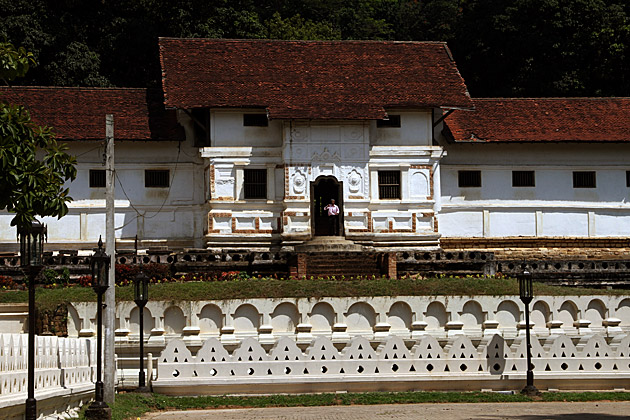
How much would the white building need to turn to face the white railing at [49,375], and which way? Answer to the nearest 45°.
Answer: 0° — it already faces it

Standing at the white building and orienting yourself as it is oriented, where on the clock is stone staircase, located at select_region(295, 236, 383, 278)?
The stone staircase is roughly at 12 o'clock from the white building.

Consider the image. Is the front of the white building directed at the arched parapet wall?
yes

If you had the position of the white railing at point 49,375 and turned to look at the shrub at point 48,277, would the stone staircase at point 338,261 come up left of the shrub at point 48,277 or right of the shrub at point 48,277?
right

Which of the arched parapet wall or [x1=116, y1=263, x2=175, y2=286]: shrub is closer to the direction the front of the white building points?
the arched parapet wall

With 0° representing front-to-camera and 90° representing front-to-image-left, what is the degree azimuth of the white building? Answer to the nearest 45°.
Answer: approximately 0°

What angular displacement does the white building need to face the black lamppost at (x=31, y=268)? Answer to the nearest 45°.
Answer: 0° — it already faces it

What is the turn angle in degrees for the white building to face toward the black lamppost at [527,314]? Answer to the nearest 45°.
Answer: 0° — it already faces it

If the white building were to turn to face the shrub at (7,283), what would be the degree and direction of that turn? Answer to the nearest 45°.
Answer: approximately 45° to its right
